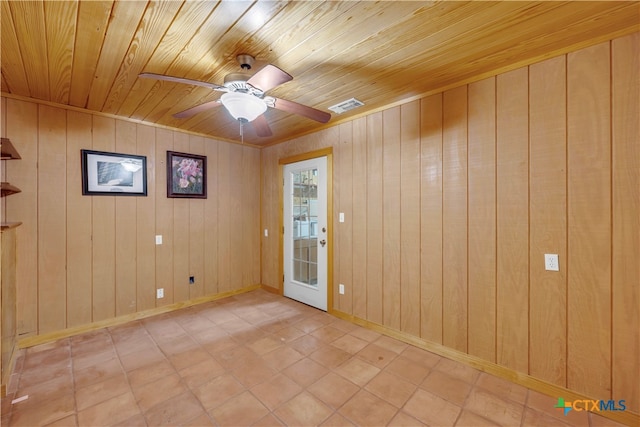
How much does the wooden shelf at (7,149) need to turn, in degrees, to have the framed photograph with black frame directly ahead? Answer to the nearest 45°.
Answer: approximately 45° to its left

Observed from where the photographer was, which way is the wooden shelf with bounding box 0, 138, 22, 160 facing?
facing to the right of the viewer

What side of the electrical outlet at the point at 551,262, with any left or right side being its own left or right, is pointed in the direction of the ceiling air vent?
right

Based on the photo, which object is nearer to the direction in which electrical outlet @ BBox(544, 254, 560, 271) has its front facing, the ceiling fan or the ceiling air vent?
the ceiling fan

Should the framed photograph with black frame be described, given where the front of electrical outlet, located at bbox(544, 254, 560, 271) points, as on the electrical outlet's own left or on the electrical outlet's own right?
on the electrical outlet's own right

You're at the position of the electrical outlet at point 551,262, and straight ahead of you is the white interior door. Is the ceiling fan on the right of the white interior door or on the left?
left

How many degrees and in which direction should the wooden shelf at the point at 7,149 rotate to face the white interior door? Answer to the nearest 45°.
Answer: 0° — it already faces it

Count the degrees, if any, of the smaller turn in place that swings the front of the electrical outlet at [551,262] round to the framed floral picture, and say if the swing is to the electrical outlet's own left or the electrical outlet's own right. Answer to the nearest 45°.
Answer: approximately 90° to the electrical outlet's own right

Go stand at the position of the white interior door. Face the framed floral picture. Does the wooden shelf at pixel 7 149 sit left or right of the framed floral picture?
left
